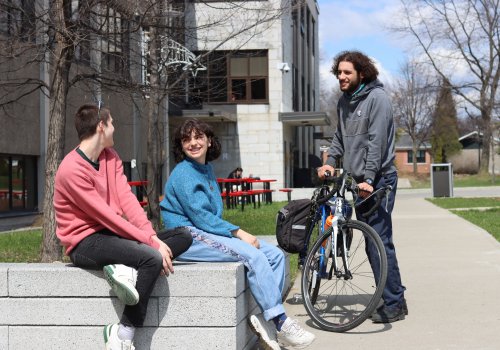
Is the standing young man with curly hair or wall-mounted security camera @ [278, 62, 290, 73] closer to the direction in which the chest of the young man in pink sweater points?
the standing young man with curly hair

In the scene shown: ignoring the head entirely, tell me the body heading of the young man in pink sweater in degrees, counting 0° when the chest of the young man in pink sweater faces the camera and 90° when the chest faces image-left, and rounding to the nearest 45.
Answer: approximately 315°

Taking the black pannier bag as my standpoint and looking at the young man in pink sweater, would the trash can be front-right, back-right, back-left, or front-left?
back-right

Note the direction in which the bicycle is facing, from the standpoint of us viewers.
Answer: facing the viewer

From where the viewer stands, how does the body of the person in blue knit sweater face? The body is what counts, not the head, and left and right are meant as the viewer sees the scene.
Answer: facing the viewer and to the right of the viewer

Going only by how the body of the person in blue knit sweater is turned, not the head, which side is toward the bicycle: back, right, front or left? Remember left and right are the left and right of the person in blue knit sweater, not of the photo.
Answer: left

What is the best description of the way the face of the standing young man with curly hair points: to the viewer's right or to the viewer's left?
to the viewer's left

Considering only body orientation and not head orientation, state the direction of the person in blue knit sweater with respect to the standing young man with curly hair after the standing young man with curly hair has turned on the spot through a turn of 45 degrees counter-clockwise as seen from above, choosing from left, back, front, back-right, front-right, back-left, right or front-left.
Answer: front-right

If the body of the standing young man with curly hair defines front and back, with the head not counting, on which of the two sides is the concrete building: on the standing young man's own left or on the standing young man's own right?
on the standing young man's own right

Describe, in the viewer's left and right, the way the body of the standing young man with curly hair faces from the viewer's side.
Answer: facing the viewer and to the left of the viewer

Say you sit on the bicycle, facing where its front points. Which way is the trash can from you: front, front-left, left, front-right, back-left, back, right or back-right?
back

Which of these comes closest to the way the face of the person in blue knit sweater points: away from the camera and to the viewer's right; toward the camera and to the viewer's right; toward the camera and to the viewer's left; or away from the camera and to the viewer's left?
toward the camera and to the viewer's left

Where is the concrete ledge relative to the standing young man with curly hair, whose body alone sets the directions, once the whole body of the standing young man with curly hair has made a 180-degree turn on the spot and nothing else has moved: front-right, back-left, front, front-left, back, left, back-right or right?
back
